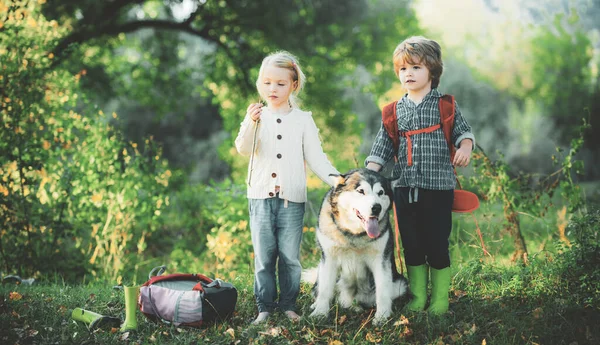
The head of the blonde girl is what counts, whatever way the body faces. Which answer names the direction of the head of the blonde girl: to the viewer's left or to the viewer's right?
to the viewer's left

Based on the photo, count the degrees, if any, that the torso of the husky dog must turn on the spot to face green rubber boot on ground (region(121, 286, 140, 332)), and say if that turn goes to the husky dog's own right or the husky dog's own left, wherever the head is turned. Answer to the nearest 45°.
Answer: approximately 90° to the husky dog's own right

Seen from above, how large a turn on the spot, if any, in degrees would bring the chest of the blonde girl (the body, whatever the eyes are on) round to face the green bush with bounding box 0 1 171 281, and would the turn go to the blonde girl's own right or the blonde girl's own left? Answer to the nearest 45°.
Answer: approximately 135° to the blonde girl's own right

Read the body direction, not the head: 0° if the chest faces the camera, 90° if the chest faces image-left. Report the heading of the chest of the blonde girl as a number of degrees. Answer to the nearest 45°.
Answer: approximately 0°

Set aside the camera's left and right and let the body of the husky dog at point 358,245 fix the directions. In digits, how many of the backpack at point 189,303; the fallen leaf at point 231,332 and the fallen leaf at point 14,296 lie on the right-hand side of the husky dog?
3

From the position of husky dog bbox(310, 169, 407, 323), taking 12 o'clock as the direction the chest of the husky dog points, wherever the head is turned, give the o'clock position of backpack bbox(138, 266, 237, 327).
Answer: The backpack is roughly at 3 o'clock from the husky dog.
